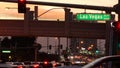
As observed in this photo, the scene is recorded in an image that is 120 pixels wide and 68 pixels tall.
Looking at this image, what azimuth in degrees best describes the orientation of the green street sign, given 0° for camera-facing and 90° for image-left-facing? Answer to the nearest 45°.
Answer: approximately 0°
